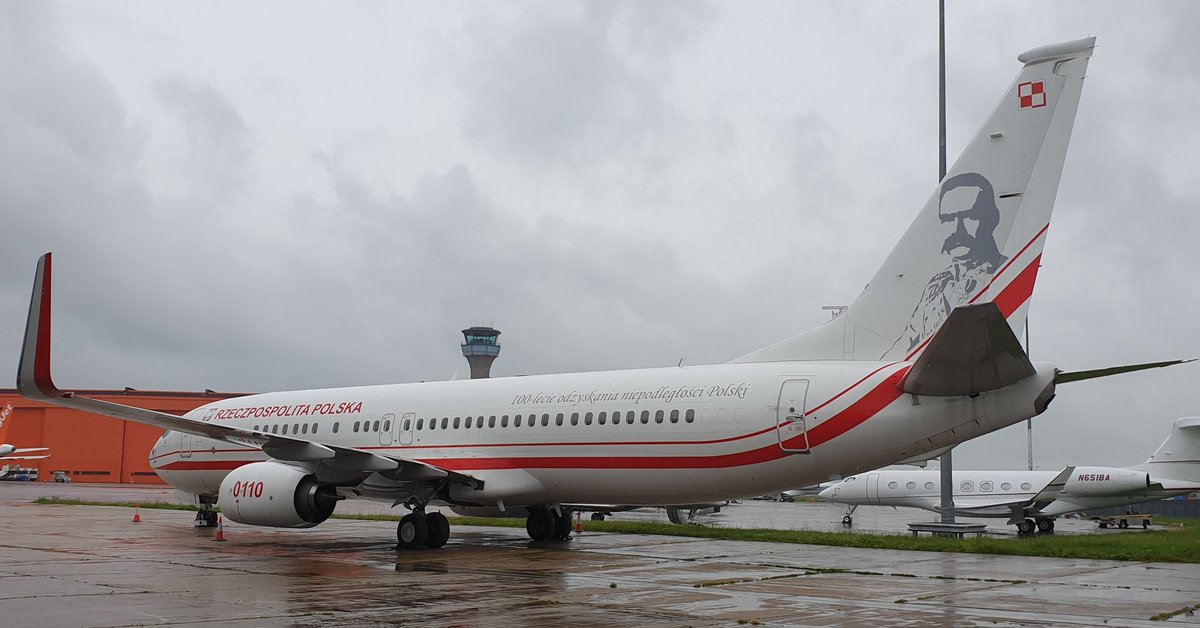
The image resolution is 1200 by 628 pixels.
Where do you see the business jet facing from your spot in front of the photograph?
facing to the left of the viewer

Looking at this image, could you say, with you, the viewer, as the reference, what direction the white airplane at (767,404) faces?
facing away from the viewer and to the left of the viewer

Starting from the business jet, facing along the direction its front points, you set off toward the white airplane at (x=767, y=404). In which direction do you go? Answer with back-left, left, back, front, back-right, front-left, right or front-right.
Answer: left

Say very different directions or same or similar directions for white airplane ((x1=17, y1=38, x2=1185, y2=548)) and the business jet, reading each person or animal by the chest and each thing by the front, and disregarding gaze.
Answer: same or similar directions

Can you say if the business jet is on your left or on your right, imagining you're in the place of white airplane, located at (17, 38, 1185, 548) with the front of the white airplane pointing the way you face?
on your right

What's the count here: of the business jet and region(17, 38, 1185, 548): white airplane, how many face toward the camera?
0
